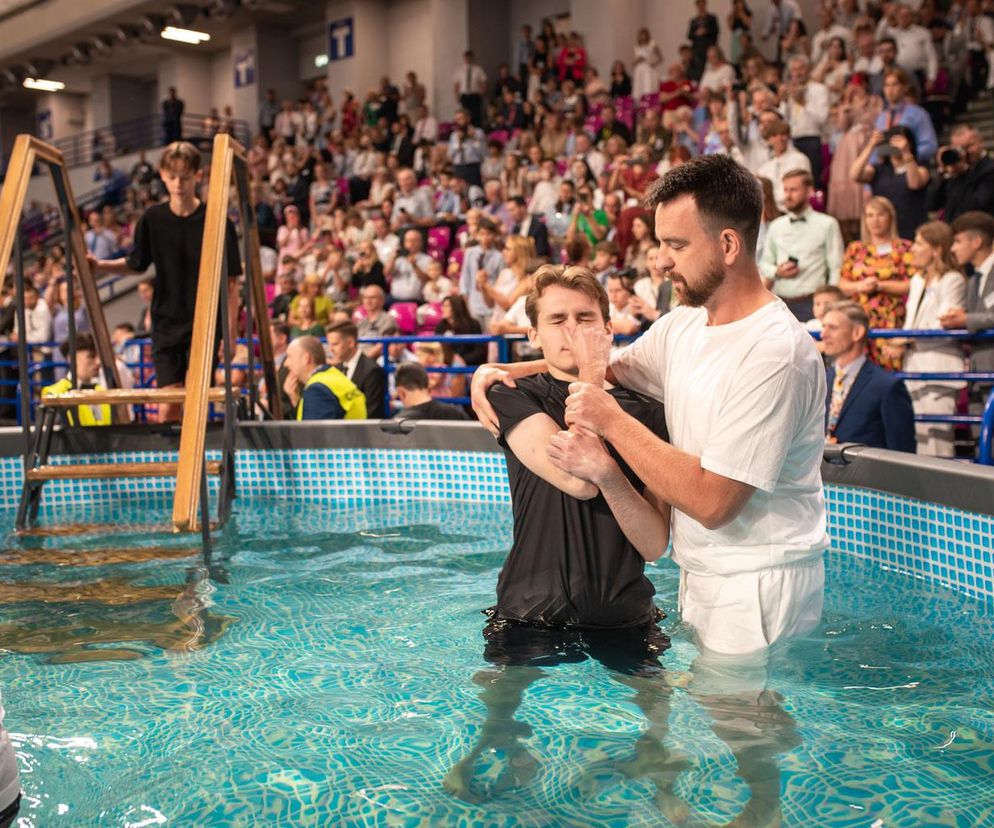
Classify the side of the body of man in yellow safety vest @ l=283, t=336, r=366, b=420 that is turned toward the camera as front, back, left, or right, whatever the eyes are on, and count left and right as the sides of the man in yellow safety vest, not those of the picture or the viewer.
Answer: left

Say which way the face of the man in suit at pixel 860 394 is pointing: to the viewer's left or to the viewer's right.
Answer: to the viewer's left

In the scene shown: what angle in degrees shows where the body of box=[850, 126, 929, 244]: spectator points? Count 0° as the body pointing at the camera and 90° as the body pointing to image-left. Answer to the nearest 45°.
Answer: approximately 45°

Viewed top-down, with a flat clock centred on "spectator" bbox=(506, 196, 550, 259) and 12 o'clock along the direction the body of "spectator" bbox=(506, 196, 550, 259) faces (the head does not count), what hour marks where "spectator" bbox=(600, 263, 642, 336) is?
"spectator" bbox=(600, 263, 642, 336) is roughly at 10 o'clock from "spectator" bbox=(506, 196, 550, 259).

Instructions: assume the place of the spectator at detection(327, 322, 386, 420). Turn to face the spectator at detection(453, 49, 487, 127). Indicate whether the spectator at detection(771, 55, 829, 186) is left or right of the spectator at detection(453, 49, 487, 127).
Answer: right

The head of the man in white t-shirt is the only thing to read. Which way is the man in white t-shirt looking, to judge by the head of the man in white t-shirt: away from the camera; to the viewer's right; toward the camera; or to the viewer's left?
to the viewer's left

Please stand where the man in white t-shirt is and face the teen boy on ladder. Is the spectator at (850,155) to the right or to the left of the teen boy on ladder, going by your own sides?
right

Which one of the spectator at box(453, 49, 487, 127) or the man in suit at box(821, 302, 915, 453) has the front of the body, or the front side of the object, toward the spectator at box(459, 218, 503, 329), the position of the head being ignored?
the spectator at box(453, 49, 487, 127)

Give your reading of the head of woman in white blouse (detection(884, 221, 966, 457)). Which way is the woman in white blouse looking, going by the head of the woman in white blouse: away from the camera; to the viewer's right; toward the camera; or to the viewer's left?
to the viewer's left

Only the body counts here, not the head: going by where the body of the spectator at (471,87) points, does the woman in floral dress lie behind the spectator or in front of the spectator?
in front

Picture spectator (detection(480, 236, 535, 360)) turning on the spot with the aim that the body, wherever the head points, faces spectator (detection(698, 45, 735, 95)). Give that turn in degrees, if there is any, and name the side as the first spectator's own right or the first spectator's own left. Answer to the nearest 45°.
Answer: approximately 180°

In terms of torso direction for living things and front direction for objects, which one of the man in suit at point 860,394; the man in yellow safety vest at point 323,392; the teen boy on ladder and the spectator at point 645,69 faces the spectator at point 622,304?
the spectator at point 645,69

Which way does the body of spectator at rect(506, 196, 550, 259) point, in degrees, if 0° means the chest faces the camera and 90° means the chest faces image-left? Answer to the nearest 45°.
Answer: approximately 45°

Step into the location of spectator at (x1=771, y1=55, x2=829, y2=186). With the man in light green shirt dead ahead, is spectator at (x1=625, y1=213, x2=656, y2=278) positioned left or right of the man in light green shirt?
right

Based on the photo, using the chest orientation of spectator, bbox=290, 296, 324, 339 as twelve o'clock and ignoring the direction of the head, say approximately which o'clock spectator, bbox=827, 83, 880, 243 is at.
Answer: spectator, bbox=827, 83, 880, 243 is roughly at 10 o'clock from spectator, bbox=290, 296, 324, 339.

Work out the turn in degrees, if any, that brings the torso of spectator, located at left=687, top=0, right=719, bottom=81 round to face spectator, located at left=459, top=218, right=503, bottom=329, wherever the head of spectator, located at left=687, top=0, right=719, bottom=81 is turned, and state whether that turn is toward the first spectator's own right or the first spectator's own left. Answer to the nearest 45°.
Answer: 0° — they already face them
